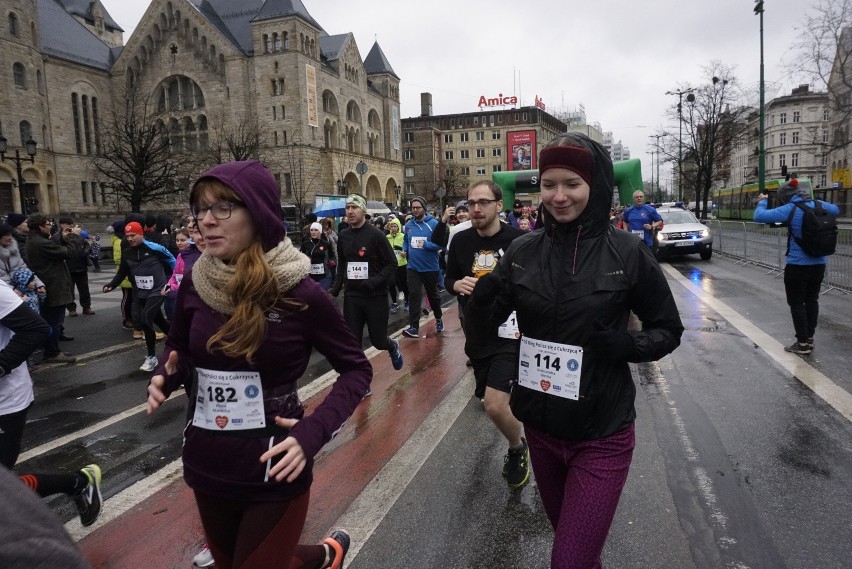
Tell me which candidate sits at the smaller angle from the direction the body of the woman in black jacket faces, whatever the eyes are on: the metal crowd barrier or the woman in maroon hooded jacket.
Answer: the woman in maroon hooded jacket

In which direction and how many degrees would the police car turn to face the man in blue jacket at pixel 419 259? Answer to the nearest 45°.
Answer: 0° — it already faces them

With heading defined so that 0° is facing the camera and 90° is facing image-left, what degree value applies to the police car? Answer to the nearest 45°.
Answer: approximately 0°

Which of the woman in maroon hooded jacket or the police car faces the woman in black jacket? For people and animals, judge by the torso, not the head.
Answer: the police car

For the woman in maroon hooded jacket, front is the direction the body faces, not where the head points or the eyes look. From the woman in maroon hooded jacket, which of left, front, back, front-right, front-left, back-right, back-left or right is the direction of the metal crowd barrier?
back

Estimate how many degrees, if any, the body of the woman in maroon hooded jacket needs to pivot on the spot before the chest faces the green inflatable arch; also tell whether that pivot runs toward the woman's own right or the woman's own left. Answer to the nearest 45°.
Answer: approximately 180°
